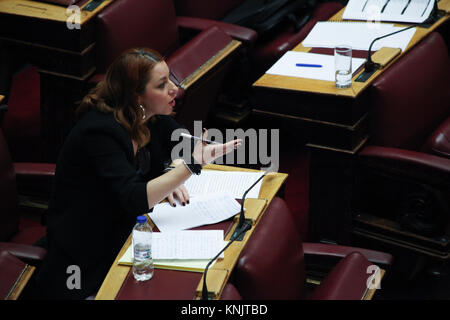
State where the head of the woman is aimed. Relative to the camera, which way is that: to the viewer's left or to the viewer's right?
to the viewer's right

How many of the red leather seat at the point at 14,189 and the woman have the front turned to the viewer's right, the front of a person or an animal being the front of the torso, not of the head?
2

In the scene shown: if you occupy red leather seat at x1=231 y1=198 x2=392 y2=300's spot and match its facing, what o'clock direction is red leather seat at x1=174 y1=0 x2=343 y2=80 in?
red leather seat at x1=174 y1=0 x2=343 y2=80 is roughly at 9 o'clock from red leather seat at x1=231 y1=198 x2=392 y2=300.

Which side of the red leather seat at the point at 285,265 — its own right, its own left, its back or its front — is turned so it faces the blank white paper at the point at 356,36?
left

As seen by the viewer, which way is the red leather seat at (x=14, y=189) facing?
to the viewer's right

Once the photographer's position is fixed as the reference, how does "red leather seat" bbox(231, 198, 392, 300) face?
facing to the right of the viewer

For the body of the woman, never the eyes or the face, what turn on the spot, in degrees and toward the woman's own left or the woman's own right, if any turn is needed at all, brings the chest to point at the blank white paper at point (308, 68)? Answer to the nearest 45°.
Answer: approximately 45° to the woman's own left

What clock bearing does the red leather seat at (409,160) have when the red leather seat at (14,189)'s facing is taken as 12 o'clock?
the red leather seat at (409,160) is roughly at 12 o'clock from the red leather seat at (14,189).

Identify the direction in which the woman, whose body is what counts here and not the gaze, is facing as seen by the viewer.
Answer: to the viewer's right

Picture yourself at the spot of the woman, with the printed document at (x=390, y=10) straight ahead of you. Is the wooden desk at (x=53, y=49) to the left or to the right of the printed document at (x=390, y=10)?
left

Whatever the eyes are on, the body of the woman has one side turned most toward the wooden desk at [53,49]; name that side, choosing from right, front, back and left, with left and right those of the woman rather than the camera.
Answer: left
